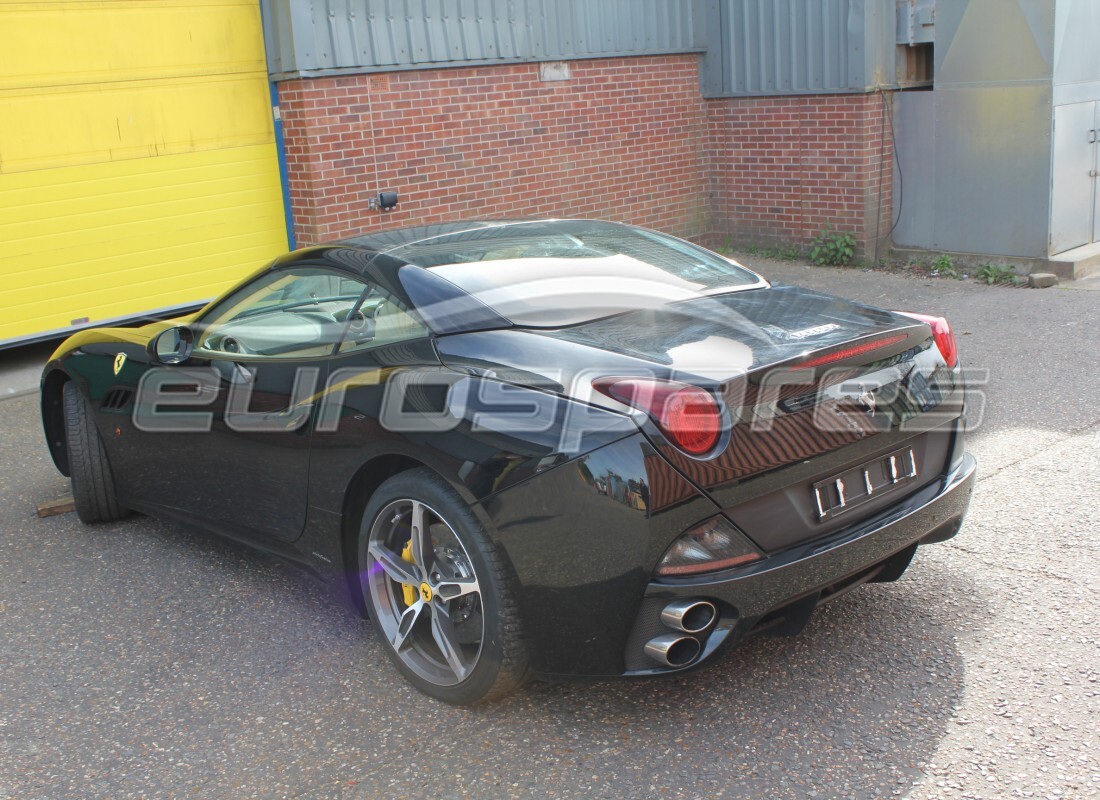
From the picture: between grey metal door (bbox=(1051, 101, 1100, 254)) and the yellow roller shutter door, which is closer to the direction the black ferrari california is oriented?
the yellow roller shutter door

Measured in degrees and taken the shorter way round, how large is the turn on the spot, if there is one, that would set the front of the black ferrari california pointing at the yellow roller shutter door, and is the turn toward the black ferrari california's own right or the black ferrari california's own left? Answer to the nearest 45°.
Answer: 0° — it already faces it

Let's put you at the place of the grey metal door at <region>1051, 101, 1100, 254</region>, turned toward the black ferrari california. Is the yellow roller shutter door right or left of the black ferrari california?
right

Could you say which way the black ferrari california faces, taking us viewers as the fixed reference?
facing away from the viewer and to the left of the viewer

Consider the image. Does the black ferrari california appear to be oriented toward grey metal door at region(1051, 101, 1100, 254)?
no

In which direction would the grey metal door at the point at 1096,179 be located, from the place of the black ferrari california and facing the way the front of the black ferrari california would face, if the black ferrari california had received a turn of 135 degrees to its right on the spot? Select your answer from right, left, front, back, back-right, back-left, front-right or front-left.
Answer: front-left
